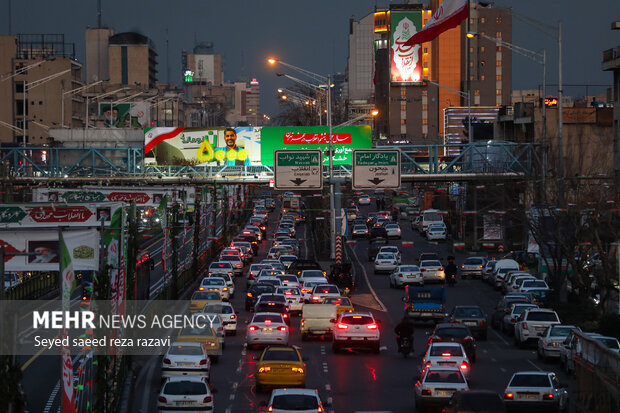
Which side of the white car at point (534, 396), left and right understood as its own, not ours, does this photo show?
back

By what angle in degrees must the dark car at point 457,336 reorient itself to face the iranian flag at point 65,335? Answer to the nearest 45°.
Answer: approximately 135° to its left

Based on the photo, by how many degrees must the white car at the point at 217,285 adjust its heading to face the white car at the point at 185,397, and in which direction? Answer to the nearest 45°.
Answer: approximately 180°

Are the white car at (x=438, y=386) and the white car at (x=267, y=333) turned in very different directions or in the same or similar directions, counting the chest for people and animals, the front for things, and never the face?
same or similar directions

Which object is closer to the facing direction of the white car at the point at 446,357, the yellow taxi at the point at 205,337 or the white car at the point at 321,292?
the white car

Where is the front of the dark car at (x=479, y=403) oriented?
away from the camera

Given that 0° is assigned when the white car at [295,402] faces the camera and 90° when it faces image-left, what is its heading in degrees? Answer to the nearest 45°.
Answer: approximately 180°

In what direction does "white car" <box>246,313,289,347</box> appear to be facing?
away from the camera

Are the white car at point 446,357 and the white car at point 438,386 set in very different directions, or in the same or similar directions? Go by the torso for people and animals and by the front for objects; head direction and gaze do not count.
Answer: same or similar directions

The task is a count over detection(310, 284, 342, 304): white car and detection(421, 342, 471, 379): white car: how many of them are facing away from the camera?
2

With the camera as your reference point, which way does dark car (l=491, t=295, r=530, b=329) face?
facing away from the viewer and to the left of the viewer

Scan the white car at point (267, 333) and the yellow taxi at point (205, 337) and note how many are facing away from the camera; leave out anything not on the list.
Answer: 2

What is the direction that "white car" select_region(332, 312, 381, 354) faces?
away from the camera

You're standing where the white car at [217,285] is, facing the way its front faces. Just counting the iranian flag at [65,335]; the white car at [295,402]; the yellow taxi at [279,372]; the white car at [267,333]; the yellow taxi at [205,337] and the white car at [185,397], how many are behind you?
6

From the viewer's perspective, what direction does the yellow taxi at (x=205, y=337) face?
away from the camera

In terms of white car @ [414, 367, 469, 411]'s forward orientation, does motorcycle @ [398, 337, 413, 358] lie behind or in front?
in front
